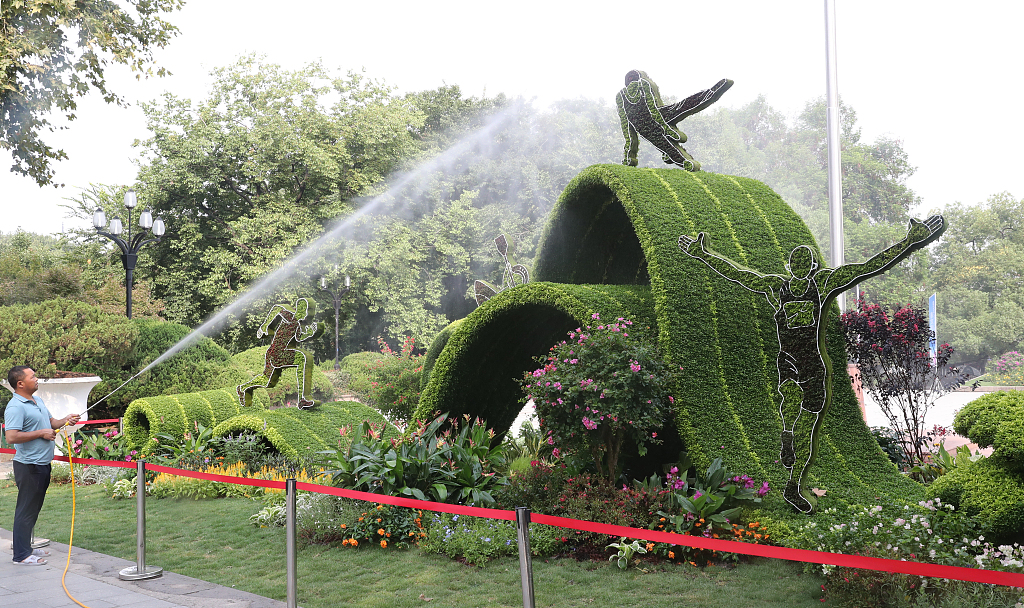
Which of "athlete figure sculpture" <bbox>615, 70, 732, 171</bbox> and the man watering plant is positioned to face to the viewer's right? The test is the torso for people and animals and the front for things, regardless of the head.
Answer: the man watering plant

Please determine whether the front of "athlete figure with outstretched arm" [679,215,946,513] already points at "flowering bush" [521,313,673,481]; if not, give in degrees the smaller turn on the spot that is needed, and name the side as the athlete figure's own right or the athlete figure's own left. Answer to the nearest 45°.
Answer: approximately 90° to the athlete figure's own right

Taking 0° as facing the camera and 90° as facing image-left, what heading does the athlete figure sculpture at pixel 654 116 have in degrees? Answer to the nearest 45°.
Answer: approximately 45°

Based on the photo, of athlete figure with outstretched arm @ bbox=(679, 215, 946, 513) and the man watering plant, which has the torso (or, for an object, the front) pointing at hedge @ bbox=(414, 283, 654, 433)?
the man watering plant

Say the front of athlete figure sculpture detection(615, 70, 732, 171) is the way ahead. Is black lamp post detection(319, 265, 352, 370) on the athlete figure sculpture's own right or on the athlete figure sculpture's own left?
on the athlete figure sculpture's own right

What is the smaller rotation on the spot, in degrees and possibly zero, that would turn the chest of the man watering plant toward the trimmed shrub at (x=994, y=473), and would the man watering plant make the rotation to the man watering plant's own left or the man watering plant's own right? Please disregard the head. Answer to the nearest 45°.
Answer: approximately 45° to the man watering plant's own right

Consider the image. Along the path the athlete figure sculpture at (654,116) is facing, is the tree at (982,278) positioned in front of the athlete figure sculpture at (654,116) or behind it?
behind

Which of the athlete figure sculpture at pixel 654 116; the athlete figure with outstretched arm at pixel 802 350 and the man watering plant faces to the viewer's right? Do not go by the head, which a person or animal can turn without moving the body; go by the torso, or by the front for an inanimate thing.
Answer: the man watering plant

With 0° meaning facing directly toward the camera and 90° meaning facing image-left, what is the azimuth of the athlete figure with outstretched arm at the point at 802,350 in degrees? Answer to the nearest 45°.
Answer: approximately 0°

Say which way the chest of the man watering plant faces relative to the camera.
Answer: to the viewer's right
